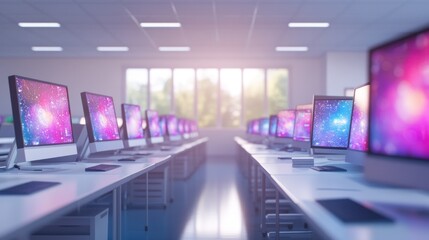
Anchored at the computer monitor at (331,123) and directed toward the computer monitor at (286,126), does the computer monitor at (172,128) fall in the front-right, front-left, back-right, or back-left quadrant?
front-left

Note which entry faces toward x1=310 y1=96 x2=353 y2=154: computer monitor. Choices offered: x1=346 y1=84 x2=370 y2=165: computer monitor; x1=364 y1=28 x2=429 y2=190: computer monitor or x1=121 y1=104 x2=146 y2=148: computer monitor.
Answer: x1=121 y1=104 x2=146 y2=148: computer monitor

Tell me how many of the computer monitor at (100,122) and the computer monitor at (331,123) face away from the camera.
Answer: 0

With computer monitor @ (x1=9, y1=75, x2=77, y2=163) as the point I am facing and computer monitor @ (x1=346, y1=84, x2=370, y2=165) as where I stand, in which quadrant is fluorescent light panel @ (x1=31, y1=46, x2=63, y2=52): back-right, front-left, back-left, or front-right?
front-right

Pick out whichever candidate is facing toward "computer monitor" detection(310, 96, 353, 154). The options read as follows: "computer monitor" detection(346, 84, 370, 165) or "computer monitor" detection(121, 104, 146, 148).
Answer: "computer monitor" detection(121, 104, 146, 148)

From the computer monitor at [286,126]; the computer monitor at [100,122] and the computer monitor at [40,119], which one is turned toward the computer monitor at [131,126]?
the computer monitor at [286,126]

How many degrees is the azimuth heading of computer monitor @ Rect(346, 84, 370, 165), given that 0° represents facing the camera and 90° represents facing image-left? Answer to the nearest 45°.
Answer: approximately 45°

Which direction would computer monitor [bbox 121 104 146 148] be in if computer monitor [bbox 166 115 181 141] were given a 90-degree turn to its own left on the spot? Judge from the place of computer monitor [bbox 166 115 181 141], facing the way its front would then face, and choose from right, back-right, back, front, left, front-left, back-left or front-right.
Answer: back-right

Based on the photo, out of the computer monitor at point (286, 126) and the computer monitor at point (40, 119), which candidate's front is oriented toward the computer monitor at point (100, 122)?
the computer monitor at point (286, 126)

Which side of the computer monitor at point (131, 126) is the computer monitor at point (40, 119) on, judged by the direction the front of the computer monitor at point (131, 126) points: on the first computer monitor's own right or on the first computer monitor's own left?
on the first computer monitor's own right

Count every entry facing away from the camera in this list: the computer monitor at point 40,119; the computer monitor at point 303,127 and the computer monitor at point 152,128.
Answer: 0

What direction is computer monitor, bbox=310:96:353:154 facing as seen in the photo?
toward the camera

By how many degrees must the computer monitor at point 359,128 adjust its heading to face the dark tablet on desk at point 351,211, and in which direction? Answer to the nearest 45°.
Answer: approximately 45° to its left

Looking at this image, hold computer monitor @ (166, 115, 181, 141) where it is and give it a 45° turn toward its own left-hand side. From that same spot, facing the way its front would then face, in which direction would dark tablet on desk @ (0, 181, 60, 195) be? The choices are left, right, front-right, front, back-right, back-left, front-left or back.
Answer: right

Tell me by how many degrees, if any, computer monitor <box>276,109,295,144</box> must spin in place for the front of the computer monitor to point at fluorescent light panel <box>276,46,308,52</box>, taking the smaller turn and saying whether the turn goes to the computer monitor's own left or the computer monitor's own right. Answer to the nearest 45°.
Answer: approximately 135° to the computer monitor's own right
